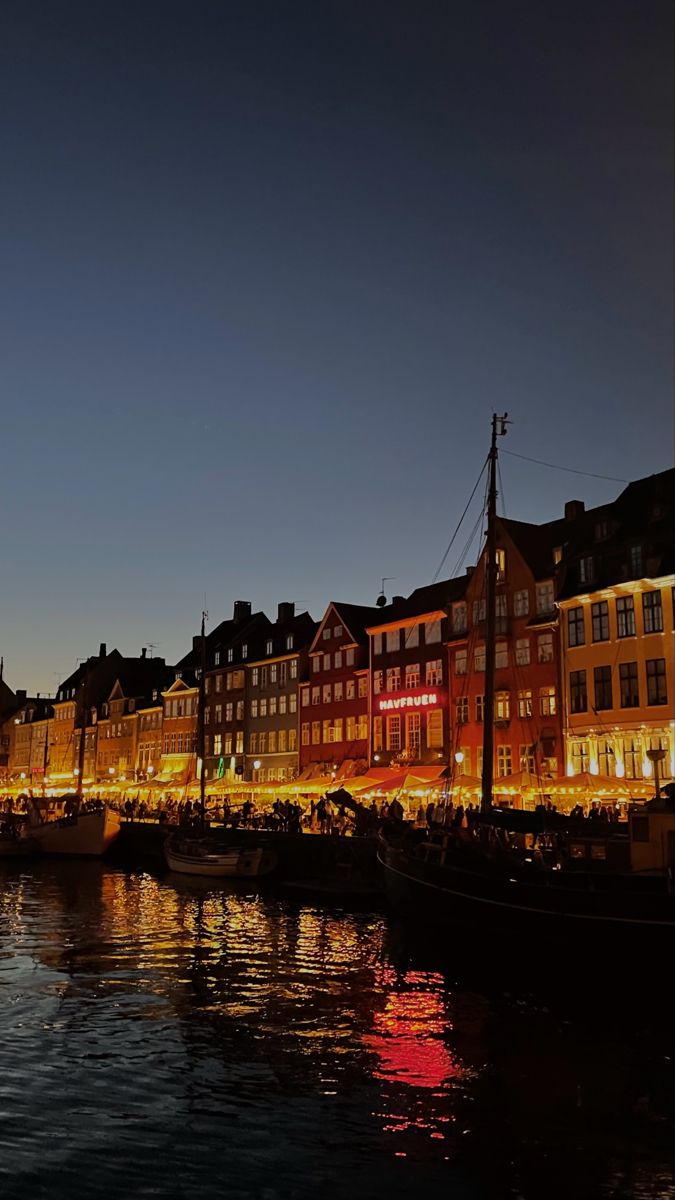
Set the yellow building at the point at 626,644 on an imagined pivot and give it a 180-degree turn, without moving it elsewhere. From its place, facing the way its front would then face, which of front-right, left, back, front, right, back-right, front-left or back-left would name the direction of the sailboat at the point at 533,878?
back-right

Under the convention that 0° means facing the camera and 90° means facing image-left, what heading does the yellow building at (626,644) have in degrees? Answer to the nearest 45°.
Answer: approximately 45°
